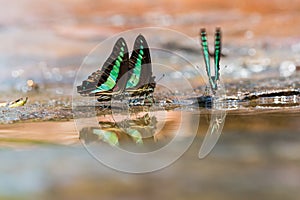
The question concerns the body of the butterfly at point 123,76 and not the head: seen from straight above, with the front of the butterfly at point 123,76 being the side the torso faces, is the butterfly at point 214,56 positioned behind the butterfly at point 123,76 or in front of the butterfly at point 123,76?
in front

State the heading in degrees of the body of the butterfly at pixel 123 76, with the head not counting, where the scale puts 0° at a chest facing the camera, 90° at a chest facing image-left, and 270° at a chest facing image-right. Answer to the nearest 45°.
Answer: approximately 270°
